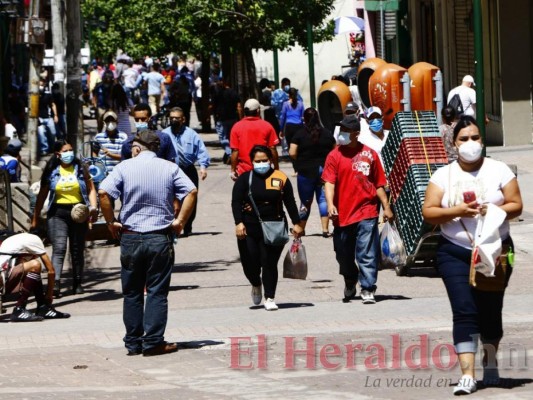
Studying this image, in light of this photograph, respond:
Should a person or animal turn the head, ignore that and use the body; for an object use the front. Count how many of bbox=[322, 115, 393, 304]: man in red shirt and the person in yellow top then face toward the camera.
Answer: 2

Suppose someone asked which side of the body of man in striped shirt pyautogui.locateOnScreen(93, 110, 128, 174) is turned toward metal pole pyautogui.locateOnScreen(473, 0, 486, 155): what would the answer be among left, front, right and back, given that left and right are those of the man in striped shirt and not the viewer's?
left

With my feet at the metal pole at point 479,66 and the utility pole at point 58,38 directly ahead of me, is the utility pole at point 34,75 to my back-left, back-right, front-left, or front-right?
front-left

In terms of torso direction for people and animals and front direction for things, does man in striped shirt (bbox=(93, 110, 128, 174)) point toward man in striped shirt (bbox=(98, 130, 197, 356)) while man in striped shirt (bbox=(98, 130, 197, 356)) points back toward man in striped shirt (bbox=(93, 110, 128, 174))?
yes

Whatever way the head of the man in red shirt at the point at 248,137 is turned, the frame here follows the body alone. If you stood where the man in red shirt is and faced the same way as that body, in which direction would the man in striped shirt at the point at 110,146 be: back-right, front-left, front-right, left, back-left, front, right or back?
front-left

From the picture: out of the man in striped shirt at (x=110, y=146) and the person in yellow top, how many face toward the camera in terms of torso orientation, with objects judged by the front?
2

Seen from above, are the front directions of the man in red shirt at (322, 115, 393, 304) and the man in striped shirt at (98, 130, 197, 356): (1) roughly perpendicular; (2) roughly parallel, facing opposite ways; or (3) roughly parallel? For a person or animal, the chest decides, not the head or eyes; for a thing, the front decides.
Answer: roughly parallel, facing opposite ways

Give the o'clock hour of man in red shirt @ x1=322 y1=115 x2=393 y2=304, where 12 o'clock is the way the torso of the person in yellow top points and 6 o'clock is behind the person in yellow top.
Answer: The man in red shirt is roughly at 10 o'clock from the person in yellow top.

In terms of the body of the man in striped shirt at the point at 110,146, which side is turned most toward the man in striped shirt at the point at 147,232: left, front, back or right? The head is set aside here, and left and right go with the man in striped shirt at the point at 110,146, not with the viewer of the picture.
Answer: front

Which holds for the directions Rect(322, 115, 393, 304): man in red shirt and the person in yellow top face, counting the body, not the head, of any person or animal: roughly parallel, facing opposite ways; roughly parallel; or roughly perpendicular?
roughly parallel

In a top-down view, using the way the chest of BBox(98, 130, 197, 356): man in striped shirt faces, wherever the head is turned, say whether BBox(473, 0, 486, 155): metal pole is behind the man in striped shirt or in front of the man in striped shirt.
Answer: in front

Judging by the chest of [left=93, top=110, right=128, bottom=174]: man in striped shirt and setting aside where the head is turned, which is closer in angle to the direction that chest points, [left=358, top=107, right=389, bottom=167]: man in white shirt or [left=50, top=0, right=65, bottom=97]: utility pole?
the man in white shirt

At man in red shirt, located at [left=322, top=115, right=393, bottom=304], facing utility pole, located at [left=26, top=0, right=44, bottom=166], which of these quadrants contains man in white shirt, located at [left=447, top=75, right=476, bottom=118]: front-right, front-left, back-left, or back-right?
front-right

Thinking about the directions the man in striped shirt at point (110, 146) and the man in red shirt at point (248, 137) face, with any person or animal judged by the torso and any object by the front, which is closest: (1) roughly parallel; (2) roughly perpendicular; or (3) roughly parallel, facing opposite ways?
roughly parallel, facing opposite ways

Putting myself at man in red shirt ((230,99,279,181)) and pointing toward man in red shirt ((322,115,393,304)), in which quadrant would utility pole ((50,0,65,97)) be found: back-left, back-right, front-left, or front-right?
back-right

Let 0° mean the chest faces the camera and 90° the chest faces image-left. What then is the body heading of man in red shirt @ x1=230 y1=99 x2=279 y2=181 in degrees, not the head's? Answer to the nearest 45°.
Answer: approximately 180°

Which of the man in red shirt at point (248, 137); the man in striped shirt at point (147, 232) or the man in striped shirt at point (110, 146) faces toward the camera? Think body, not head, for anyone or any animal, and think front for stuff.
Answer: the man in striped shirt at point (110, 146)

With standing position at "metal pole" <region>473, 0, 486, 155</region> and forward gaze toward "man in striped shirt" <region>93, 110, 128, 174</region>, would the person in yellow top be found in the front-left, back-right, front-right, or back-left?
front-left

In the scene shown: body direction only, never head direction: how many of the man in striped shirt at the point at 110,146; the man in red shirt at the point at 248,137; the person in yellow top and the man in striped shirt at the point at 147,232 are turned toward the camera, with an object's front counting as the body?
2

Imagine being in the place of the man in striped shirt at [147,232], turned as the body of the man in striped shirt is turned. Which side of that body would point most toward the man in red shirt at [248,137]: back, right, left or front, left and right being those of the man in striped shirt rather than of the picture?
front

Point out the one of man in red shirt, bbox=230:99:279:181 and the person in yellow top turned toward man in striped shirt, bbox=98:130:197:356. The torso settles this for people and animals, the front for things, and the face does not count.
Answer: the person in yellow top

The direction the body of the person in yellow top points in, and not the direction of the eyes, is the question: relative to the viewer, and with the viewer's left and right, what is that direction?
facing the viewer

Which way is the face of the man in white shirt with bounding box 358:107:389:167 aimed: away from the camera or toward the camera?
toward the camera
